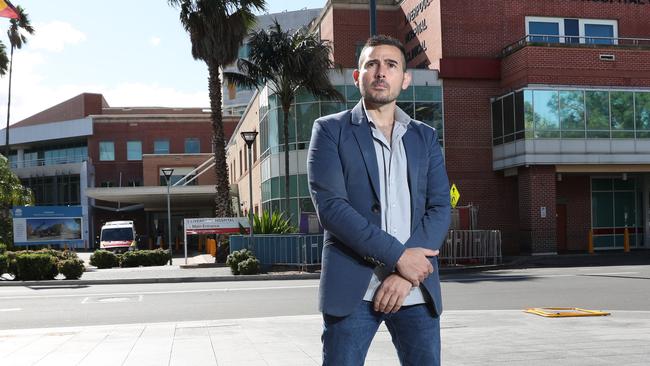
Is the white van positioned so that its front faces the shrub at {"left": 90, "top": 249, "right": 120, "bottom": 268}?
yes

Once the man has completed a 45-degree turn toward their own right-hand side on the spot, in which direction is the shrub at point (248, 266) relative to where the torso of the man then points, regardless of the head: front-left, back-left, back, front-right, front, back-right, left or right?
back-right

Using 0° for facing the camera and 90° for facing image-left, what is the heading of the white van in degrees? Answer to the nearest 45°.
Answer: approximately 0°

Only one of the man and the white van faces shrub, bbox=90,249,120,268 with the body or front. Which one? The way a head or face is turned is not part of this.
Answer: the white van

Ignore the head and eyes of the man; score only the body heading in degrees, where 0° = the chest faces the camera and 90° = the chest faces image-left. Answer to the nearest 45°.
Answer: approximately 0°

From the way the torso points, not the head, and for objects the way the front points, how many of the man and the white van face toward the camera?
2

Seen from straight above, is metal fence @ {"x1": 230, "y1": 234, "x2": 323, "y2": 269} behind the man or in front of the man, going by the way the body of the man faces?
behind

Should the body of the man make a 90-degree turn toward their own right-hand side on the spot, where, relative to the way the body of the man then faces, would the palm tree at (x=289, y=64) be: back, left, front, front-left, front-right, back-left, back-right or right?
right

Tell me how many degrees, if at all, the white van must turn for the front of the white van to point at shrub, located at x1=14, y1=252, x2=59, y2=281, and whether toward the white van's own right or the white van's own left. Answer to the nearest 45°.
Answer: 0° — it already faces it
